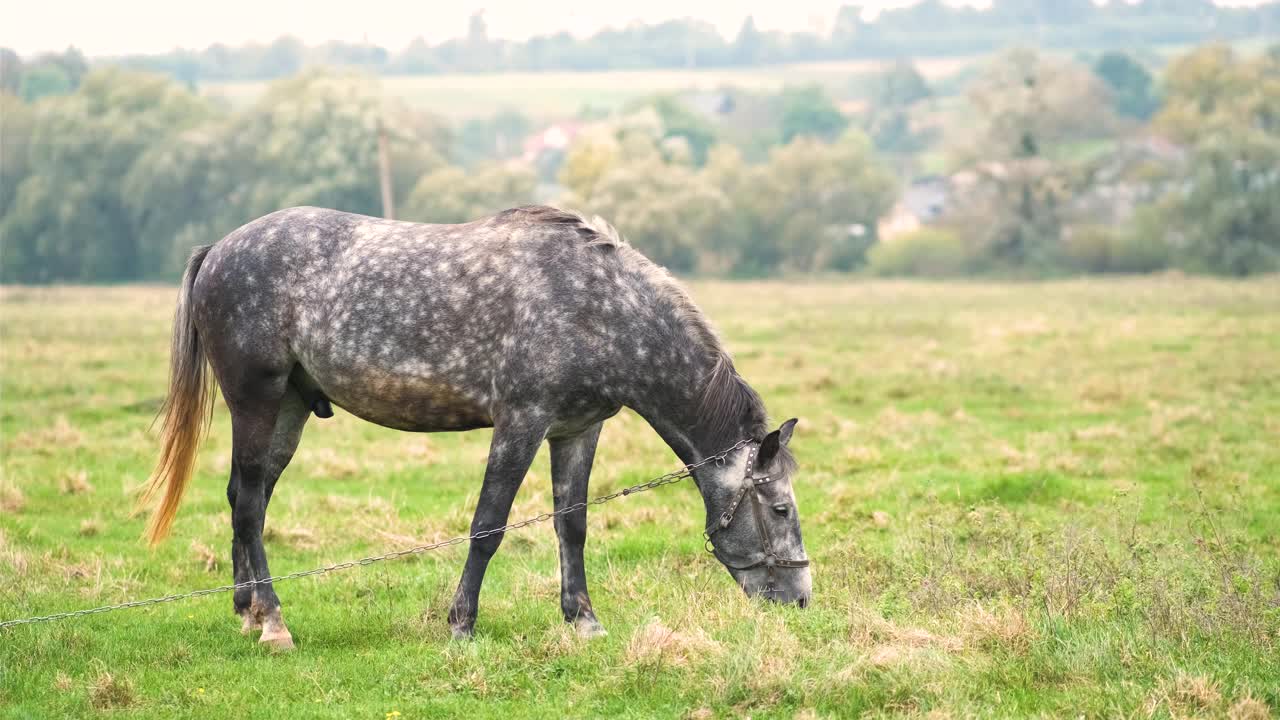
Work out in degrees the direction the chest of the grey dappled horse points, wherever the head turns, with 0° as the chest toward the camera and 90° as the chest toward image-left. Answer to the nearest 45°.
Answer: approximately 270°
